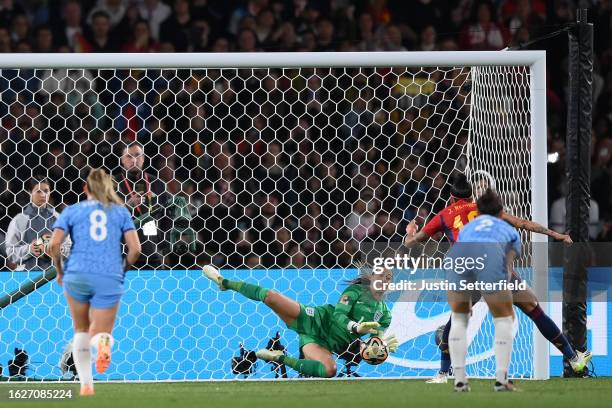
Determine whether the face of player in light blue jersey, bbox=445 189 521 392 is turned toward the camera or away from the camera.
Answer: away from the camera

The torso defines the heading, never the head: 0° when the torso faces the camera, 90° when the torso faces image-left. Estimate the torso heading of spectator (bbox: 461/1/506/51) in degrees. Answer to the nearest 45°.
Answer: approximately 0°

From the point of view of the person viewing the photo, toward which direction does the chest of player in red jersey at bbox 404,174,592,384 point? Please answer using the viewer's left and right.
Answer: facing away from the viewer

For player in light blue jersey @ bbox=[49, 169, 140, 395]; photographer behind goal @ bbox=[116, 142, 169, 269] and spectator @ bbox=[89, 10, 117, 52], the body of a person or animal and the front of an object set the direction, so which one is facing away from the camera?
the player in light blue jersey

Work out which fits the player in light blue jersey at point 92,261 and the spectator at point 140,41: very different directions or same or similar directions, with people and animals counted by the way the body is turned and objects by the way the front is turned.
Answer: very different directions

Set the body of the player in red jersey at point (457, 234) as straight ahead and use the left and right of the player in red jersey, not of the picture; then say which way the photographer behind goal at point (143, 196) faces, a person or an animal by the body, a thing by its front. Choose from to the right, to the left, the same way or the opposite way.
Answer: the opposite way

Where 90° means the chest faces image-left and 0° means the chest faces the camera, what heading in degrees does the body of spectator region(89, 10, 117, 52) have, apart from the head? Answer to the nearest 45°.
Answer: approximately 0°

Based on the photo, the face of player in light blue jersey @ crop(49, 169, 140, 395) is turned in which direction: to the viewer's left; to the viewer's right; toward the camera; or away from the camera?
away from the camera

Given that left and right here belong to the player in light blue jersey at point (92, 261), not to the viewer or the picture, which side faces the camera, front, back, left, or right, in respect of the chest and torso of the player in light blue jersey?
back

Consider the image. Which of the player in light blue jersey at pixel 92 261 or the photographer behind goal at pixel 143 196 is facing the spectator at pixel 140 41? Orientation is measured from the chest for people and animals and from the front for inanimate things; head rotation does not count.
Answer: the player in light blue jersey

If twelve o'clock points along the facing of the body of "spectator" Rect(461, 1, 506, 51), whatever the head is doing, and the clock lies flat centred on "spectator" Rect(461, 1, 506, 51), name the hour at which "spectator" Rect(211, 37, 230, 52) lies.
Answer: "spectator" Rect(211, 37, 230, 52) is roughly at 2 o'clock from "spectator" Rect(461, 1, 506, 51).

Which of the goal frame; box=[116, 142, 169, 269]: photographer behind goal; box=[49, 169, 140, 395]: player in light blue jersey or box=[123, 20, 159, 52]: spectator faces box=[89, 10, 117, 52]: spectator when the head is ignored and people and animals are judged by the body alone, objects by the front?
the player in light blue jersey

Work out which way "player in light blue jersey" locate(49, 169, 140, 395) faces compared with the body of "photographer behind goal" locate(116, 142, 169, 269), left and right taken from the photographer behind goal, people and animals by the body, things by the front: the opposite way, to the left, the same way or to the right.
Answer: the opposite way
